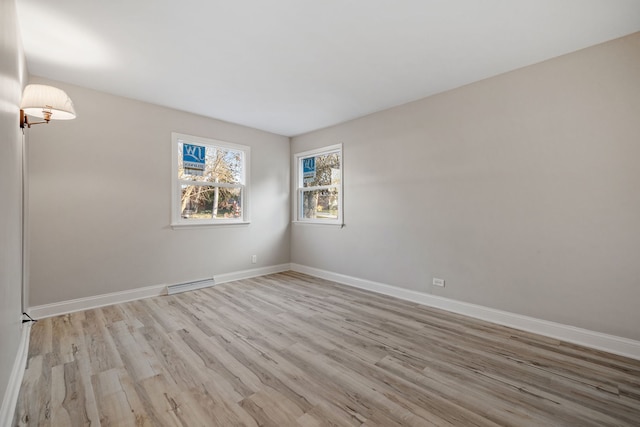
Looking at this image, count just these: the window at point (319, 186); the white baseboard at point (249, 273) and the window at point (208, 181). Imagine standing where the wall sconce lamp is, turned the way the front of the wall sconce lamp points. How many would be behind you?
0

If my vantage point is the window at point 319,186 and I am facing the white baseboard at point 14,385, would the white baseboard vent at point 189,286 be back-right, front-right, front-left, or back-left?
front-right

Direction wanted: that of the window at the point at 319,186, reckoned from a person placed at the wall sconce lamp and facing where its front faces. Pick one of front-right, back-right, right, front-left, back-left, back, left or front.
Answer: front

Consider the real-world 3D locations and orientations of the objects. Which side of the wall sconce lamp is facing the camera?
right

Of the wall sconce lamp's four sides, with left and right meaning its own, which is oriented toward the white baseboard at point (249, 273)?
front

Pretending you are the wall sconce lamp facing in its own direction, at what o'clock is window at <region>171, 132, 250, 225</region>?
The window is roughly at 11 o'clock from the wall sconce lamp.
